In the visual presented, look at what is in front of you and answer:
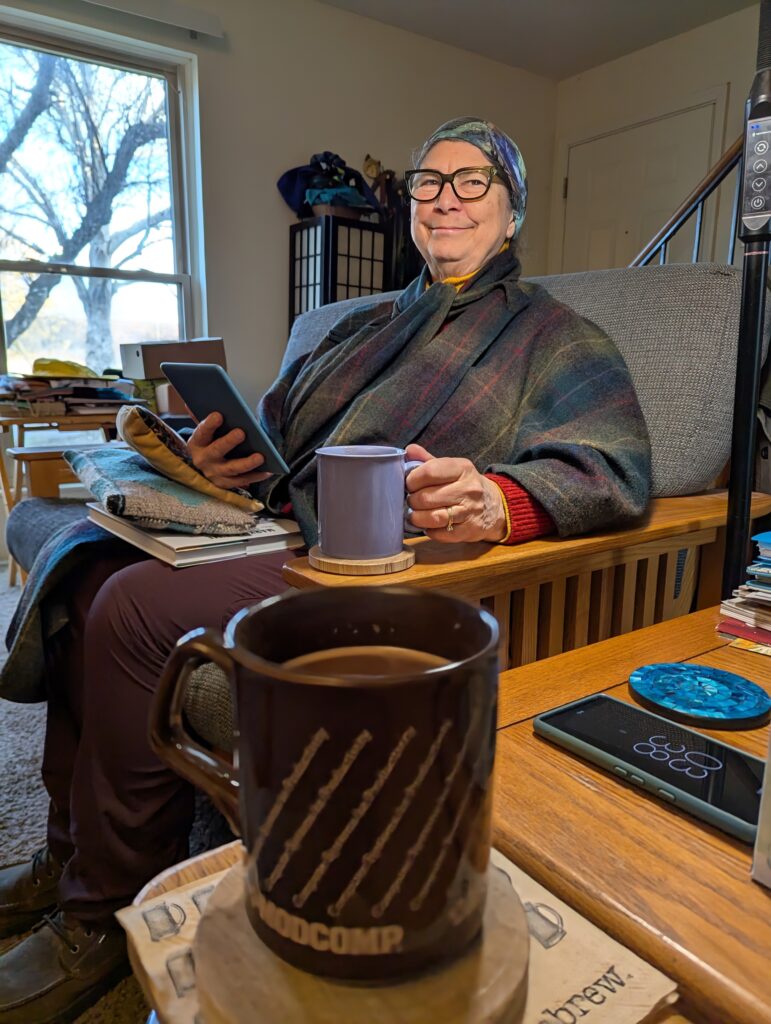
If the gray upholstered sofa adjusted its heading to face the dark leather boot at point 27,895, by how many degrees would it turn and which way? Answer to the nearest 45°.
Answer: approximately 45° to its right

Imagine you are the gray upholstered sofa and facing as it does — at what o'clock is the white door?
The white door is roughly at 5 o'clock from the gray upholstered sofa.

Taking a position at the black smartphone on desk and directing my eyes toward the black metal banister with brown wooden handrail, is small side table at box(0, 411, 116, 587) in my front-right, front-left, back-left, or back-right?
front-left

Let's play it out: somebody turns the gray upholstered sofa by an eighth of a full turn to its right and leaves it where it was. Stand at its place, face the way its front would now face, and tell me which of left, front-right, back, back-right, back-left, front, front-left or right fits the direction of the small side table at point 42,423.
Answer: front-right

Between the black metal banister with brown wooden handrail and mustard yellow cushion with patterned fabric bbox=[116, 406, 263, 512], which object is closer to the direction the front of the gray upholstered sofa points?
the mustard yellow cushion with patterned fabric

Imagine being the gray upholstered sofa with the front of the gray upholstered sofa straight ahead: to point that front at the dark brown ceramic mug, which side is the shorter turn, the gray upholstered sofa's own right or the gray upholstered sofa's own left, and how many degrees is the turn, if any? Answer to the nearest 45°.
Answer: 0° — it already faces it

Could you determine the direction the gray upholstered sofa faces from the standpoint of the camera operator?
facing the viewer and to the left of the viewer

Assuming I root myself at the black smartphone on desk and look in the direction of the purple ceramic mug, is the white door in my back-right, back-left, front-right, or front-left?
front-right

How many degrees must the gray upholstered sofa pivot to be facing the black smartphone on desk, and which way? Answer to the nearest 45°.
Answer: approximately 45° to its left
